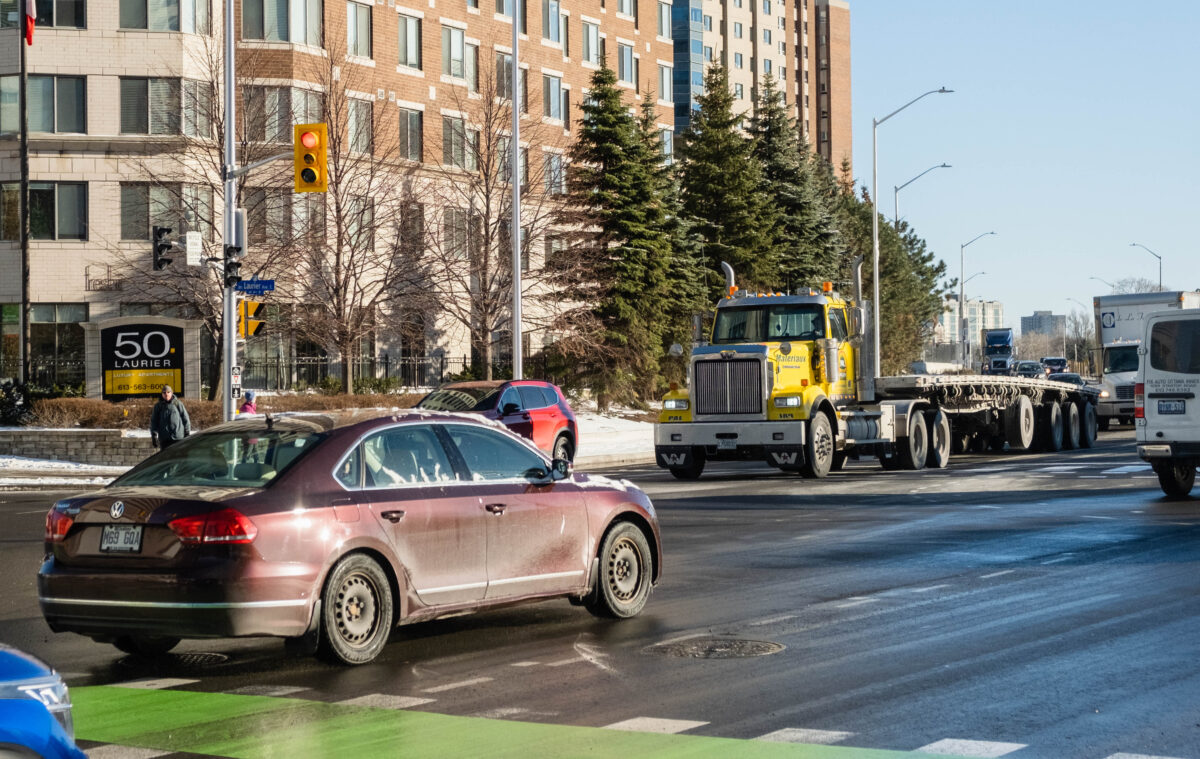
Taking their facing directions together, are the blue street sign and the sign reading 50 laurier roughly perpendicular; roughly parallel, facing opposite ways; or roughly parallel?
roughly parallel

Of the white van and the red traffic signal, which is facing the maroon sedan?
the red traffic signal

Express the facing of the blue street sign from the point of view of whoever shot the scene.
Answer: facing the viewer

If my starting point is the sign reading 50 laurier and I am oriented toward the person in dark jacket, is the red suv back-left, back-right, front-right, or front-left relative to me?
front-left

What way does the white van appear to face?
away from the camera

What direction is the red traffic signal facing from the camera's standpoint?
toward the camera

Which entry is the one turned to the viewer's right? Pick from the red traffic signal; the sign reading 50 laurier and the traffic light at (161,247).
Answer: the traffic light

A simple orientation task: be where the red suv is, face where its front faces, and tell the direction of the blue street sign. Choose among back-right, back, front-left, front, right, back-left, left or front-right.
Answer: front-right

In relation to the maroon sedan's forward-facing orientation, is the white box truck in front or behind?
in front

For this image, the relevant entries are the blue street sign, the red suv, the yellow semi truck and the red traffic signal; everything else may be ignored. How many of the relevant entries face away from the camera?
0

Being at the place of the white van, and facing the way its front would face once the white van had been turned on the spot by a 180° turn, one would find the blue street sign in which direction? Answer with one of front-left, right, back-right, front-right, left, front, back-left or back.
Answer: right

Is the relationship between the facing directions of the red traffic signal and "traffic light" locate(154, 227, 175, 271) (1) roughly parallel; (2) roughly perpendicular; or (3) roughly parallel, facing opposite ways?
roughly perpendicular

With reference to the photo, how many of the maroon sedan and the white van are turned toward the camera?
0

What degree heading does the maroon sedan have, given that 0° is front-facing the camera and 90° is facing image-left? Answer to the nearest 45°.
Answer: approximately 225°

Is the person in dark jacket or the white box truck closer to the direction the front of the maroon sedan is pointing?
the white box truck

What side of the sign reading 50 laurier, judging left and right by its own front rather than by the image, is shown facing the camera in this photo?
front
